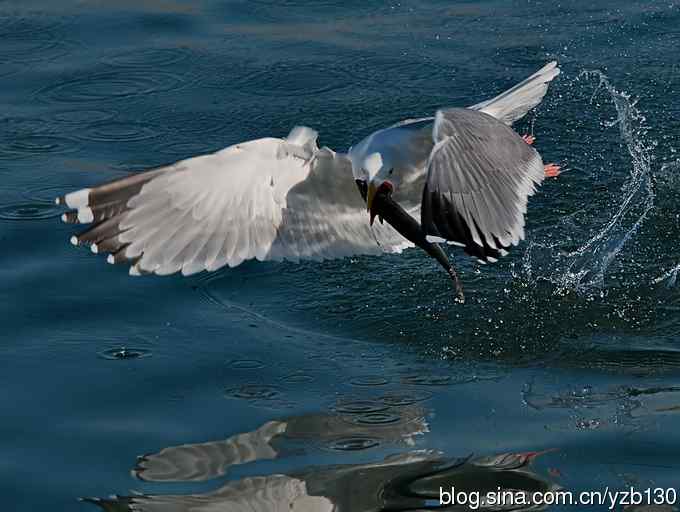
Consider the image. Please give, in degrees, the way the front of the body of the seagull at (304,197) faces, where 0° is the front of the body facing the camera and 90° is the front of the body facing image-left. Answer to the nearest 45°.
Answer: approximately 45°

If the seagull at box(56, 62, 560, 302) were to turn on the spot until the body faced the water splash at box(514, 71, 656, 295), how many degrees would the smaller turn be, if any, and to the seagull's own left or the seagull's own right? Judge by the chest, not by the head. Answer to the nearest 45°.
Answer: approximately 180°

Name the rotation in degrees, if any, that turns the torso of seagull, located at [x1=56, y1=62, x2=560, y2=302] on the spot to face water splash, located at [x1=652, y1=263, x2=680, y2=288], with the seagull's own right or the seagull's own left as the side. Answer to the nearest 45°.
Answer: approximately 135° to the seagull's own left
